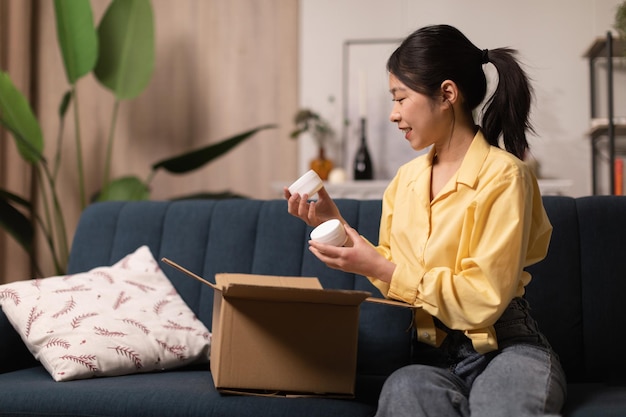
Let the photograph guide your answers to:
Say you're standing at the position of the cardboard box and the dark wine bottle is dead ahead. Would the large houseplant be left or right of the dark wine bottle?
left

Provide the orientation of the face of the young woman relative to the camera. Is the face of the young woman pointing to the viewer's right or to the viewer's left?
to the viewer's left

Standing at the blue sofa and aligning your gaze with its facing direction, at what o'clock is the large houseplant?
The large houseplant is roughly at 5 o'clock from the blue sofa.

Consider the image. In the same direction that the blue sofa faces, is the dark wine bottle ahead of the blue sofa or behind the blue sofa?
behind

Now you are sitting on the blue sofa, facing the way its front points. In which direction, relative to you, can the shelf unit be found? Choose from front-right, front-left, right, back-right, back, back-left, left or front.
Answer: back-left

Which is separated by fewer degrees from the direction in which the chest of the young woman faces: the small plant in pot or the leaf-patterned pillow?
the leaf-patterned pillow

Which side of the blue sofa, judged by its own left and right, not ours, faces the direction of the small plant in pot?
back
